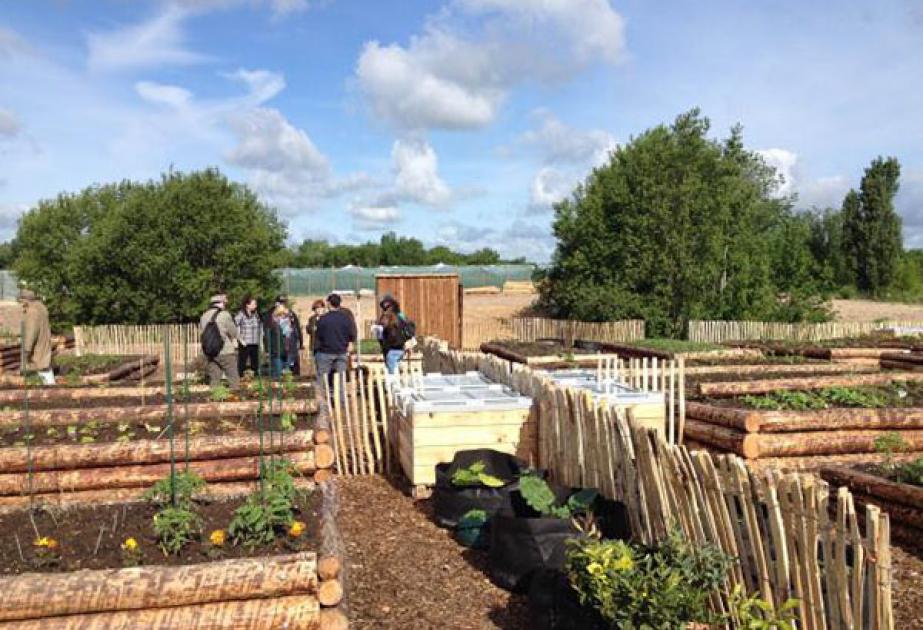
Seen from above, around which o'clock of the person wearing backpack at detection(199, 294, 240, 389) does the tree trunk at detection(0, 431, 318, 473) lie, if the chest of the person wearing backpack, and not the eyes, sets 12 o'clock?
The tree trunk is roughly at 5 o'clock from the person wearing backpack.

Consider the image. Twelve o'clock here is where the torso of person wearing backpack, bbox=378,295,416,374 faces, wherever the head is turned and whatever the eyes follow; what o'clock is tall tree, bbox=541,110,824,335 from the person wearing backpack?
The tall tree is roughly at 4 o'clock from the person wearing backpack.

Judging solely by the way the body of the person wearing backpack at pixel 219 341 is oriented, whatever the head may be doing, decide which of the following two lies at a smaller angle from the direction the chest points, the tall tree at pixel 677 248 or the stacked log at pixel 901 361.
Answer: the tall tree

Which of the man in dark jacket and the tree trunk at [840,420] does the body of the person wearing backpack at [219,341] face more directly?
the man in dark jacket

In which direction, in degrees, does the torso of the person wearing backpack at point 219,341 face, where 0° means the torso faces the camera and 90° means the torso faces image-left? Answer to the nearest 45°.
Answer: approximately 225°

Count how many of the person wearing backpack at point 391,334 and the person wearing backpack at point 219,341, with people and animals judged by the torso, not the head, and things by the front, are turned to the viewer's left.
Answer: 1

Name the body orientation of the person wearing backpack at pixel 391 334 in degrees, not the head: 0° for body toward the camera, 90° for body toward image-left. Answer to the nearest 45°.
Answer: approximately 90°

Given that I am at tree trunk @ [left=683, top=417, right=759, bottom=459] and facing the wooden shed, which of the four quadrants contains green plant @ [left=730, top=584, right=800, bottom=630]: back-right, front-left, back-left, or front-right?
back-left

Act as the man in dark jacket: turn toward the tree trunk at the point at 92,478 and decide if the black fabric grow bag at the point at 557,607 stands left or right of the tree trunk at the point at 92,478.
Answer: left

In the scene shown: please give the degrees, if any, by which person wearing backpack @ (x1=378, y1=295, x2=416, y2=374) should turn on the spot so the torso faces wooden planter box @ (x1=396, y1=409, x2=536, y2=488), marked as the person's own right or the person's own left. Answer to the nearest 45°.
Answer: approximately 90° to the person's own left

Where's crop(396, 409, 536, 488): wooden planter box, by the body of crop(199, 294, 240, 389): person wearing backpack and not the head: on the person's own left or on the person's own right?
on the person's own right
